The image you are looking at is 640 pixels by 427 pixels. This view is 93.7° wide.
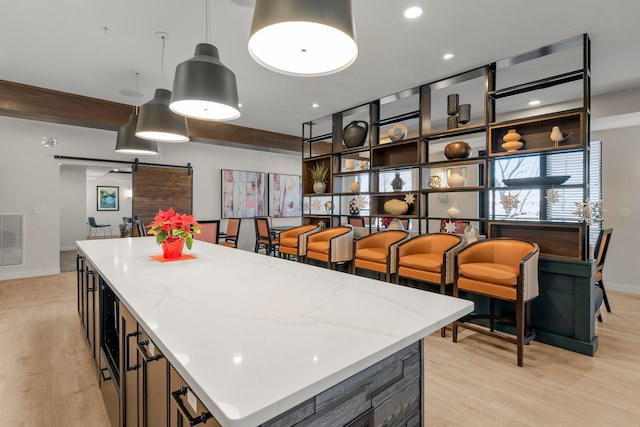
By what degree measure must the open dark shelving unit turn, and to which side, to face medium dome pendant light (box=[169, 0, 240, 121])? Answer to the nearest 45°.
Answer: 0° — it already faces it

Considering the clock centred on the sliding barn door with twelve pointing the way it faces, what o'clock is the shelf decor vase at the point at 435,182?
The shelf decor vase is roughly at 11 o'clock from the sliding barn door.

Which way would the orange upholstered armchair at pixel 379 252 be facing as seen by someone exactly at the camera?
facing the viewer and to the left of the viewer

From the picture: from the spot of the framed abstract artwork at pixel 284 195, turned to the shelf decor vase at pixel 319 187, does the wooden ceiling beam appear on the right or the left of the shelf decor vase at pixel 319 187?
right

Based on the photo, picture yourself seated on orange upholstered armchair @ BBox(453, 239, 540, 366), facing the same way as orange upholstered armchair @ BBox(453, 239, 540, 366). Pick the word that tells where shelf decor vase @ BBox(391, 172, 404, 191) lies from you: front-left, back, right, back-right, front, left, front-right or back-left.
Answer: right

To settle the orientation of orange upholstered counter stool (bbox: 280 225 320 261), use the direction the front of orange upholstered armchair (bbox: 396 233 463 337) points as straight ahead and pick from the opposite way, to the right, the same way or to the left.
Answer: the same way

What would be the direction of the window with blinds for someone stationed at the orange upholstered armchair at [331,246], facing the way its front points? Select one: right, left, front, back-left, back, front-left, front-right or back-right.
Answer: back-left

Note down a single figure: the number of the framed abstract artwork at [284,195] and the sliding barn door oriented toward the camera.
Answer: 2

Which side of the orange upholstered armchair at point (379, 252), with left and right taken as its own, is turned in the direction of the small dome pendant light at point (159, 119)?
front

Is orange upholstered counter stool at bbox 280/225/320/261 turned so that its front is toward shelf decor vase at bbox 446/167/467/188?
no

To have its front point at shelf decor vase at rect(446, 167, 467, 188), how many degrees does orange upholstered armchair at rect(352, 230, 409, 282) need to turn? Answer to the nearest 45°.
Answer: approximately 135° to its left

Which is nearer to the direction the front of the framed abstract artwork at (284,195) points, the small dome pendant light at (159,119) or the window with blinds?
the small dome pendant light

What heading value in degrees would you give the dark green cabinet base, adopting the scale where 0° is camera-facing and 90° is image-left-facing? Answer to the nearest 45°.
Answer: approximately 45°

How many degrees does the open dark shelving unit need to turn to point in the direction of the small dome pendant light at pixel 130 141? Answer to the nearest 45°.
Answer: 0° — it already faces it

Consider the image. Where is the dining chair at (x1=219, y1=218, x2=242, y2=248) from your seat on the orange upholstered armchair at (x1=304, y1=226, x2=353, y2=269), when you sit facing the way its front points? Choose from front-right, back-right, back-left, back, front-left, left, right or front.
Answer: right

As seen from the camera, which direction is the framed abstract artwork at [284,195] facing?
toward the camera
